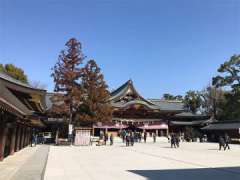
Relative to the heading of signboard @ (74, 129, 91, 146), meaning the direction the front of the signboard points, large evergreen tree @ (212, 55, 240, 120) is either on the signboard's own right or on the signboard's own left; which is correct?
on the signboard's own left

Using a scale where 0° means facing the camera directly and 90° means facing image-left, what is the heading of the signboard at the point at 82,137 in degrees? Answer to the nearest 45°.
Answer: approximately 0°
